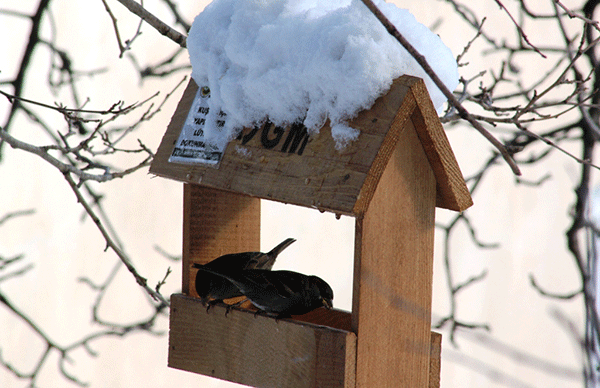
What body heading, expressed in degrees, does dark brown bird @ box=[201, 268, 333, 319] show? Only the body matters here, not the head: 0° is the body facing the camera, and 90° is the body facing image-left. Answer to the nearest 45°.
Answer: approximately 270°
